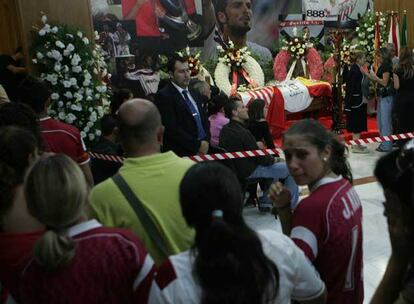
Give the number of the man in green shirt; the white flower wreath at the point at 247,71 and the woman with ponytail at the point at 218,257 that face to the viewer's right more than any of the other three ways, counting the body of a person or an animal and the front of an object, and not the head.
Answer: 0

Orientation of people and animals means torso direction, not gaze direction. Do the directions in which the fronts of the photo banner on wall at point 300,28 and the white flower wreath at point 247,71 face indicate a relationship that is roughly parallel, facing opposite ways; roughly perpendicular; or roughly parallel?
roughly parallel

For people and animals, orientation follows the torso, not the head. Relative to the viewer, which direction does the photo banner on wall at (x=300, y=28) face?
toward the camera

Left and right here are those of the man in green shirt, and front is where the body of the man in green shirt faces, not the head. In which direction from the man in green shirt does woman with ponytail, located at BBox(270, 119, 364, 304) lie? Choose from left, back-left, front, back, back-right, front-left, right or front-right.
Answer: right

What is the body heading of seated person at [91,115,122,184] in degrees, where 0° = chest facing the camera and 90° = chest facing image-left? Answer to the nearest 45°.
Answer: approximately 225°

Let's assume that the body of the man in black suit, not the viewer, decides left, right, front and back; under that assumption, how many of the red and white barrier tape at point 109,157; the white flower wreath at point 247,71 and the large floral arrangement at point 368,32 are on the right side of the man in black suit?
1

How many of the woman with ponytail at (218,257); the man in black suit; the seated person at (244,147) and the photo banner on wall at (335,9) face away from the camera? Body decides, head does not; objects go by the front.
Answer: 1

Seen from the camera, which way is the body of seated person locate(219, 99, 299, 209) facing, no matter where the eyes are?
to the viewer's right

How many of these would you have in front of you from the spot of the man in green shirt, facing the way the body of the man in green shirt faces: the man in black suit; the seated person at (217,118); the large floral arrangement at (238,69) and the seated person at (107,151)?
4

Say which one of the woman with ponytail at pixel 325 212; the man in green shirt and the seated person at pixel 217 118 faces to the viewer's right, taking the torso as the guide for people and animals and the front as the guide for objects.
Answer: the seated person

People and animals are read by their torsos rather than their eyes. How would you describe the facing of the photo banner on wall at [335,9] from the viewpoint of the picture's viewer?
facing the viewer

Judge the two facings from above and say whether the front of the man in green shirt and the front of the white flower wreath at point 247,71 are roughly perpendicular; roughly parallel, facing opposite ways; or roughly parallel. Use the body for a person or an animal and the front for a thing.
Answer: roughly parallel, facing opposite ways

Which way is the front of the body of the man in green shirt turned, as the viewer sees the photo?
away from the camera

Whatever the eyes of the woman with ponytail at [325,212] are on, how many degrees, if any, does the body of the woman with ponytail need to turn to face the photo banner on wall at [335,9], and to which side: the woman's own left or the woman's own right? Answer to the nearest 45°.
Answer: approximately 45° to the woman's own right
